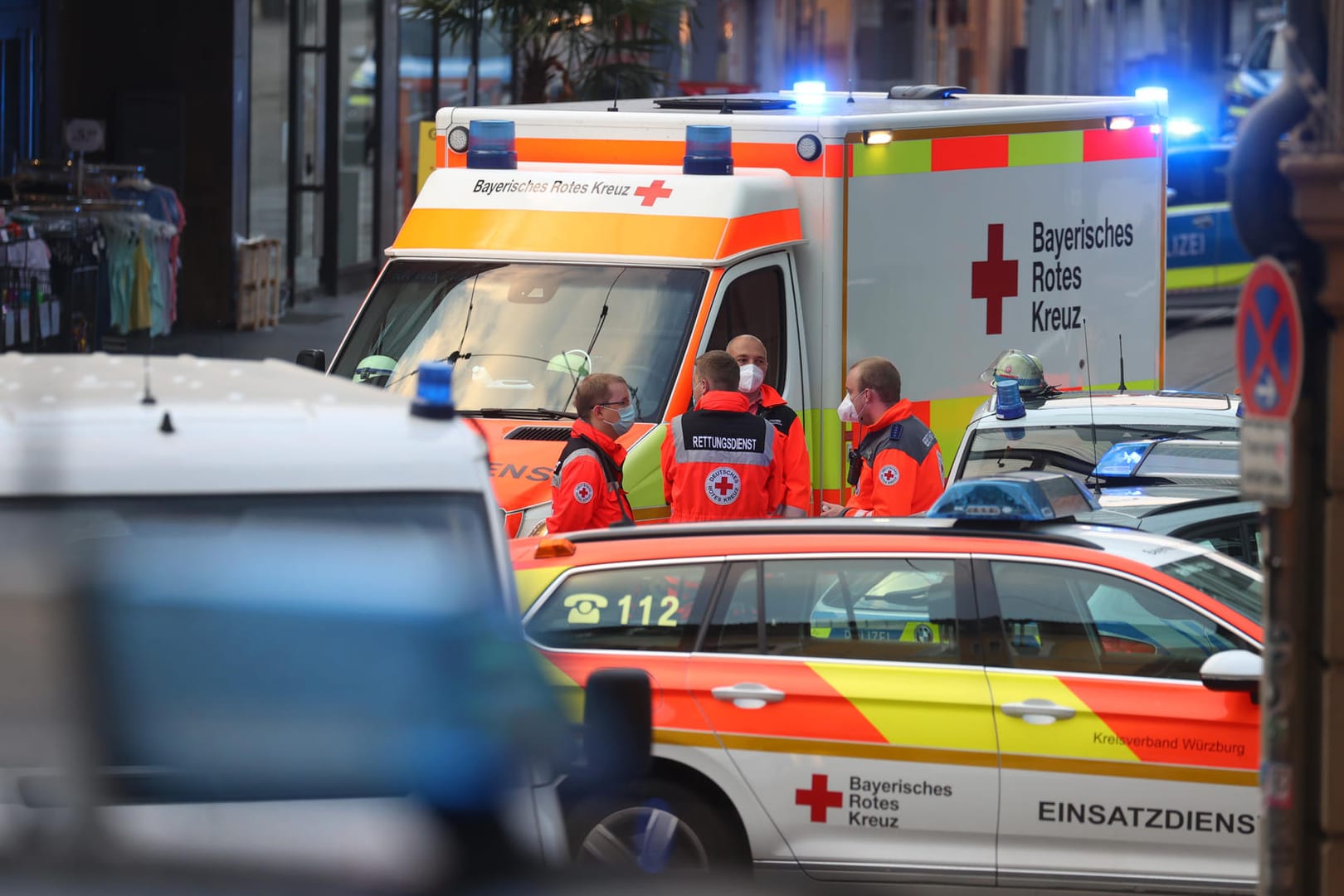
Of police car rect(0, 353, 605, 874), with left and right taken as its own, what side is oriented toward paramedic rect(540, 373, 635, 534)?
back

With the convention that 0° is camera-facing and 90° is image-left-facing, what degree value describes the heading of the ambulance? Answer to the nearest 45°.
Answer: approximately 45°

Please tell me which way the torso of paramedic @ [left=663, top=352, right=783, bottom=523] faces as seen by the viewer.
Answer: away from the camera

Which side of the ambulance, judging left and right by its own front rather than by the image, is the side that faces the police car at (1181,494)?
left

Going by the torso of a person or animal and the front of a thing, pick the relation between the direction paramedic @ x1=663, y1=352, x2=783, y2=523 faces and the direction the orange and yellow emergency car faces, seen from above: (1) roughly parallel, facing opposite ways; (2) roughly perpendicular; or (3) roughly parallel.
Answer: roughly perpendicular

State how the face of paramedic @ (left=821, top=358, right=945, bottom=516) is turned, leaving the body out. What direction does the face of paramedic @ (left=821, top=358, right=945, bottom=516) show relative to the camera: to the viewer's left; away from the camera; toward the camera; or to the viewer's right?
to the viewer's left

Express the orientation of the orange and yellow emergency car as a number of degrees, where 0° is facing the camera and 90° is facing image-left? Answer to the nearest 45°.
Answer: approximately 270°

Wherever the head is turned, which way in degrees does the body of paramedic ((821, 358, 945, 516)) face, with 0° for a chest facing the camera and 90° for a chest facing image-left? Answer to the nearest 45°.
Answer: approximately 90°
